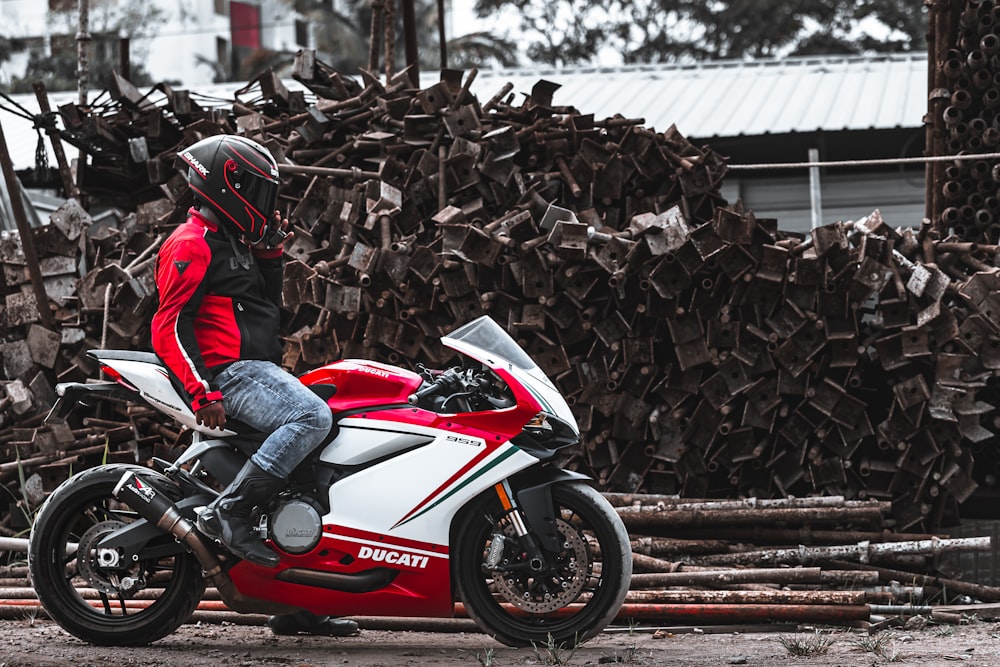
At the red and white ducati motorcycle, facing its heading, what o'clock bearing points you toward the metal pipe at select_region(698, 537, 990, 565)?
The metal pipe is roughly at 11 o'clock from the red and white ducati motorcycle.

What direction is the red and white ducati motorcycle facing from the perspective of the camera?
to the viewer's right

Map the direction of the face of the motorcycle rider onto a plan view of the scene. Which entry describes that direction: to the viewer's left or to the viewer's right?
to the viewer's right
